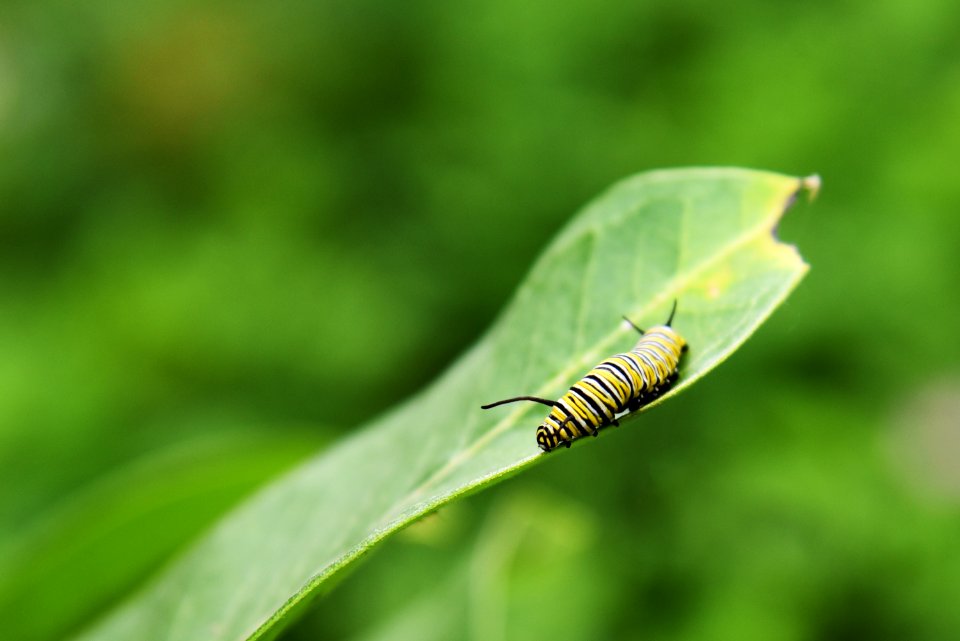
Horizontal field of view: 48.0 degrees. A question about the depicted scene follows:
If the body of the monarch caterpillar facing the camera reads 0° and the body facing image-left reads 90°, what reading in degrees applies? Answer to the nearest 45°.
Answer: approximately 45°
